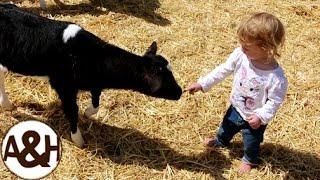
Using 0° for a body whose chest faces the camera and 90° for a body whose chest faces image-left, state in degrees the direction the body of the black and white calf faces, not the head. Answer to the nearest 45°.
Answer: approximately 270°
